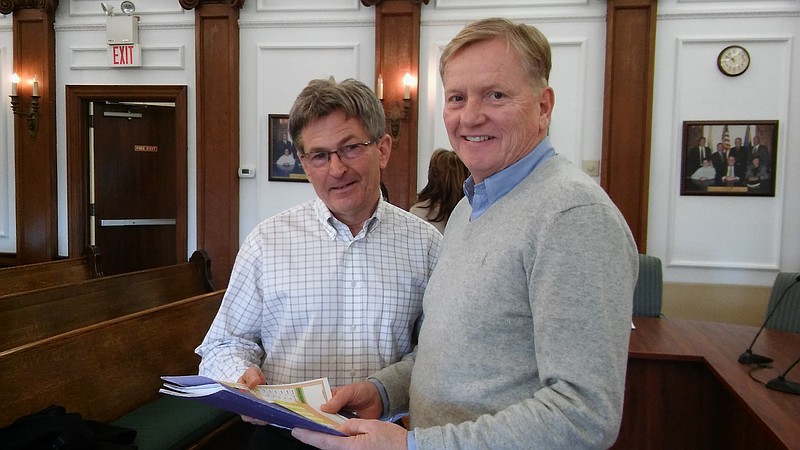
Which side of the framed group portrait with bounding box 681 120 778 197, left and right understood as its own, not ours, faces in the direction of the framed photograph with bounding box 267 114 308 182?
right

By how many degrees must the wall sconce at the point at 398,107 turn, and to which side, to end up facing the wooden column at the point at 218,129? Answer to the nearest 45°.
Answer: approximately 90° to its right

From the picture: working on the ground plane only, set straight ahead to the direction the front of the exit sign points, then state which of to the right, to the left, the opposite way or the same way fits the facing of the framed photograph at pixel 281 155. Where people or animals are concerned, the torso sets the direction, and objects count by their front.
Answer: the same way

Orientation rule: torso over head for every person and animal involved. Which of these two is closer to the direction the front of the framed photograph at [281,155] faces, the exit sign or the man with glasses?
the man with glasses

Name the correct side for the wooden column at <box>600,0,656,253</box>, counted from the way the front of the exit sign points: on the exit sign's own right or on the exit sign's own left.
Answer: on the exit sign's own left

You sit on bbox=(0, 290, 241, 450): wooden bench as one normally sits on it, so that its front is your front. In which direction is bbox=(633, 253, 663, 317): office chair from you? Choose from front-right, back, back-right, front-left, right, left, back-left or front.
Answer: front-left

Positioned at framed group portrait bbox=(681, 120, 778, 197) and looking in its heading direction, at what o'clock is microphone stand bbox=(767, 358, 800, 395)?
The microphone stand is roughly at 12 o'clock from the framed group portrait.

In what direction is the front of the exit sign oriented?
toward the camera

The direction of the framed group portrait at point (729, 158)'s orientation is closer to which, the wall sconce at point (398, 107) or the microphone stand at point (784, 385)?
the microphone stand

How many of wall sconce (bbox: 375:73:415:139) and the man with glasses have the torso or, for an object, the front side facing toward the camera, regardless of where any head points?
2

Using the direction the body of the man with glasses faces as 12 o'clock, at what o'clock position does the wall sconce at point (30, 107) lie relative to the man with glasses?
The wall sconce is roughly at 5 o'clock from the man with glasses.

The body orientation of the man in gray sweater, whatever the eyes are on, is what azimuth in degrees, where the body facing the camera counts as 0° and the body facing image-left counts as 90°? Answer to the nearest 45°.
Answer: approximately 45°

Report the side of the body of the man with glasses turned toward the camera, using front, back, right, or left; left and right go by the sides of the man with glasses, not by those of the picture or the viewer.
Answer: front

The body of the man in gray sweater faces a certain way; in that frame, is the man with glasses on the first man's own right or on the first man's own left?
on the first man's own right

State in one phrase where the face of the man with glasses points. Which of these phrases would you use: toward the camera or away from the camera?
toward the camera

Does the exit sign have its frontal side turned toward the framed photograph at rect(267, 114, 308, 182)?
no

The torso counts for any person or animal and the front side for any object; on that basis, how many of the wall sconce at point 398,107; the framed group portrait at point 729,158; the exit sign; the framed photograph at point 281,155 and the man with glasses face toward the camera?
5

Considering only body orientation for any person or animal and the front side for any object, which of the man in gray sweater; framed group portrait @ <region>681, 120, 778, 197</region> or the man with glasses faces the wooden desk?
the framed group portrait

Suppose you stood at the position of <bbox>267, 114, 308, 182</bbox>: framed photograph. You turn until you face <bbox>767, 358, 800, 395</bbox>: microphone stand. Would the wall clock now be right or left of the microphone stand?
left

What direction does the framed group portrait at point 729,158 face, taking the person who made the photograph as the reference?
facing the viewer
